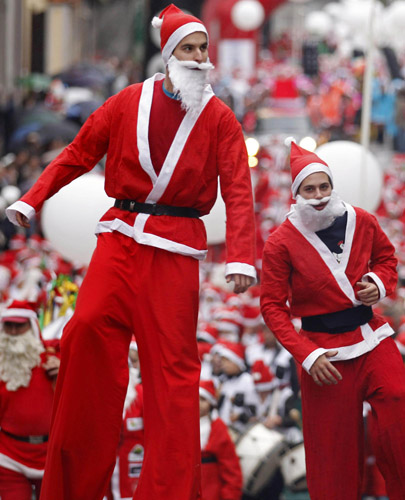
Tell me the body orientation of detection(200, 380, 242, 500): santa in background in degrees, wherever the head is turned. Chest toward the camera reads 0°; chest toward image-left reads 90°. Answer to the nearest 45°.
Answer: approximately 45°

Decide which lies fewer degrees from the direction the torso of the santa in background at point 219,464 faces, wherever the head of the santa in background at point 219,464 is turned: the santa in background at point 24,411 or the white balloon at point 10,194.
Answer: the santa in background

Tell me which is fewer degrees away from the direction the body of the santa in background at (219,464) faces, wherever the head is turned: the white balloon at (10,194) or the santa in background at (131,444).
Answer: the santa in background

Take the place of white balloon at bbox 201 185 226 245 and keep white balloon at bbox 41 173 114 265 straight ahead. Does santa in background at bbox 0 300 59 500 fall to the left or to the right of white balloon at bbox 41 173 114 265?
left

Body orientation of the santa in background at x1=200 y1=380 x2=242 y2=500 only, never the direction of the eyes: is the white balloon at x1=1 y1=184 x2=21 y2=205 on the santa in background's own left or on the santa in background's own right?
on the santa in background's own right

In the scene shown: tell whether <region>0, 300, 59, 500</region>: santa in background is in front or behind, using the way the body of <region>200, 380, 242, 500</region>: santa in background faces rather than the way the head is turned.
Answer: in front

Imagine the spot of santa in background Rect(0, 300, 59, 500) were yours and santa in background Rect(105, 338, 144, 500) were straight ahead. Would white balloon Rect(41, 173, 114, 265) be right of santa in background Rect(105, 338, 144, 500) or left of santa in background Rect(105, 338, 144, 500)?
left
